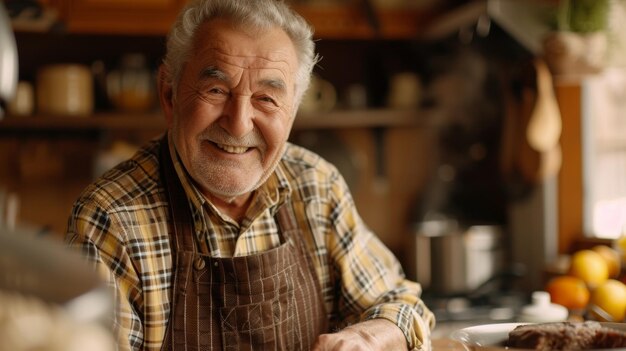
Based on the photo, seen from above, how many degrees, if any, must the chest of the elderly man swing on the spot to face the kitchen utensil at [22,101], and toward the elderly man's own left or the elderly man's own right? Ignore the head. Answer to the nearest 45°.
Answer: approximately 135° to the elderly man's own right

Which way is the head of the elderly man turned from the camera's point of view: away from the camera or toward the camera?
toward the camera

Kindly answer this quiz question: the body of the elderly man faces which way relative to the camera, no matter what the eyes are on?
toward the camera

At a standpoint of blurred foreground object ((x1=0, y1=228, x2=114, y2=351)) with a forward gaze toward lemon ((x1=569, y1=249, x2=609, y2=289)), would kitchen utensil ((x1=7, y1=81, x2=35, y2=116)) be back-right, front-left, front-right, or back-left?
front-left

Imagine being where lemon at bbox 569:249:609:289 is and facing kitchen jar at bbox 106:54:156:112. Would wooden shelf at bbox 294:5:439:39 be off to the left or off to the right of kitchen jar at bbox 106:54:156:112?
right

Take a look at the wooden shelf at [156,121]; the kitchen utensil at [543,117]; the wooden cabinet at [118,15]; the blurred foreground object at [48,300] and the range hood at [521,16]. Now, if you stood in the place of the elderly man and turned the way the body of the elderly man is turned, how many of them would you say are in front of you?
1

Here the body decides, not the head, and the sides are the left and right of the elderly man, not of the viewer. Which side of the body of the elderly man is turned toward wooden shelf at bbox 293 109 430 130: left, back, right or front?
back

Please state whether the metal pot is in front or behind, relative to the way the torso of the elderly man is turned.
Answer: behind

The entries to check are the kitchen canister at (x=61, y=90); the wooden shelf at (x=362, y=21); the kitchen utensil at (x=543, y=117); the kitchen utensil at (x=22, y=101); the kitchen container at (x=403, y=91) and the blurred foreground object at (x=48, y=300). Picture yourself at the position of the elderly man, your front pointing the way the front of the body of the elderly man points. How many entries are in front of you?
1

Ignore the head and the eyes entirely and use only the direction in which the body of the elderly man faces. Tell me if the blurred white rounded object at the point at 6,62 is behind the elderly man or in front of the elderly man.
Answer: in front

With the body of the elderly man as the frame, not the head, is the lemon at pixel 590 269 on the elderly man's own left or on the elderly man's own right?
on the elderly man's own left

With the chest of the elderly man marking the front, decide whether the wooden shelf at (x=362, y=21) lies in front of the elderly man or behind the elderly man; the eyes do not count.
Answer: behind

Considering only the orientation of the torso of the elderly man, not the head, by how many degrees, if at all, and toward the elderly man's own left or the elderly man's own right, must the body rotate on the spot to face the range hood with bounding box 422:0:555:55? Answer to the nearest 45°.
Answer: approximately 135° to the elderly man's own left

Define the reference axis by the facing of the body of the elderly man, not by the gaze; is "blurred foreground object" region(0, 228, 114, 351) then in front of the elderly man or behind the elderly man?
in front

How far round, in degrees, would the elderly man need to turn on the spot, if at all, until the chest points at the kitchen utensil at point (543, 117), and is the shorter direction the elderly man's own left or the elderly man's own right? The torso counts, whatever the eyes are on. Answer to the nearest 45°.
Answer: approximately 135° to the elderly man's own left
